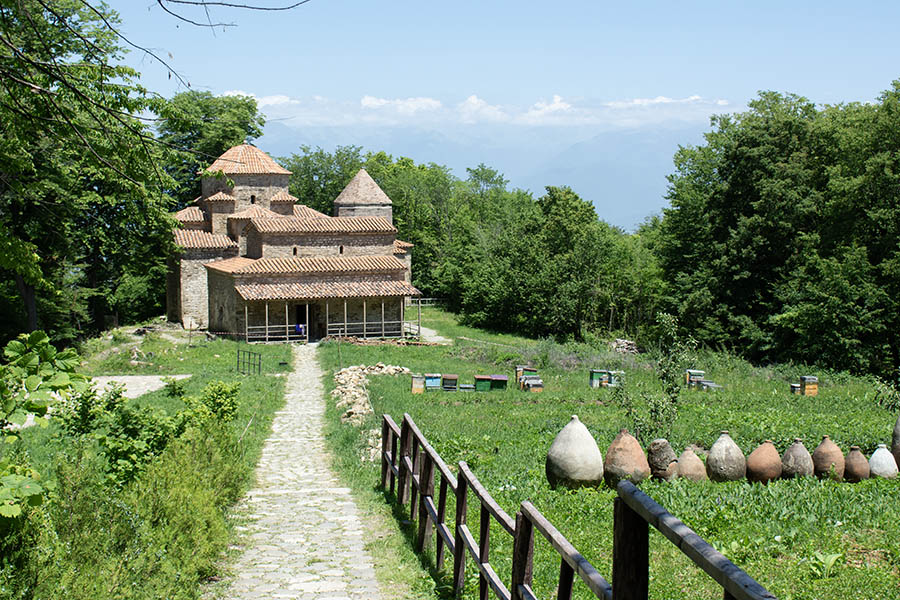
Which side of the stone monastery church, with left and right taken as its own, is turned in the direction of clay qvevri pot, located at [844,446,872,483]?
front

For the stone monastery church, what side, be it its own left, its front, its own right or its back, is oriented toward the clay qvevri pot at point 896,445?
front

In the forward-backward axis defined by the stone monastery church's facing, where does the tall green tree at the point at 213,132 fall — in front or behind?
behind

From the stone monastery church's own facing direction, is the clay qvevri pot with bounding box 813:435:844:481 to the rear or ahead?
ahead

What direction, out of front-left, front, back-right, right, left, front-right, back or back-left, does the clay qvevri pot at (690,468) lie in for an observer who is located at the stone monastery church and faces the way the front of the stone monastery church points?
front

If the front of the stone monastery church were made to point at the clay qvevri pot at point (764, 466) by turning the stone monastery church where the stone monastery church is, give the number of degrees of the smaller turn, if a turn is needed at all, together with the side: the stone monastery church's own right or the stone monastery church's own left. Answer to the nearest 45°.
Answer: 0° — it already faces it

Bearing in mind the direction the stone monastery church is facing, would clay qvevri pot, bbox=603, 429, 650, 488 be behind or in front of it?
in front

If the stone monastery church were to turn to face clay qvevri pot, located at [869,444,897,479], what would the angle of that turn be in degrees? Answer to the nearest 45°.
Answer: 0° — it already faces it

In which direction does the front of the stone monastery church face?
toward the camera

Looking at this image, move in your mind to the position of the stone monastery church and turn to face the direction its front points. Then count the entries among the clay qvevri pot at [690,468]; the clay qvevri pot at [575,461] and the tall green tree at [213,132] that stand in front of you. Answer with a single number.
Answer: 2

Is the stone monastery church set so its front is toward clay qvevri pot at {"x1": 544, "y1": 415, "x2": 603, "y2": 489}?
yes

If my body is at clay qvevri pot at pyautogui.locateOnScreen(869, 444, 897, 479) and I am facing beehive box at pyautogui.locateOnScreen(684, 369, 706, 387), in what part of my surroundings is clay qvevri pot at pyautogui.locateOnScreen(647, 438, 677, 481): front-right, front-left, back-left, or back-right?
back-left
